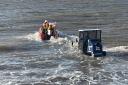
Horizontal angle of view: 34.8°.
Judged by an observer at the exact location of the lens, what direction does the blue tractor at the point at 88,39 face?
facing the viewer and to the right of the viewer
